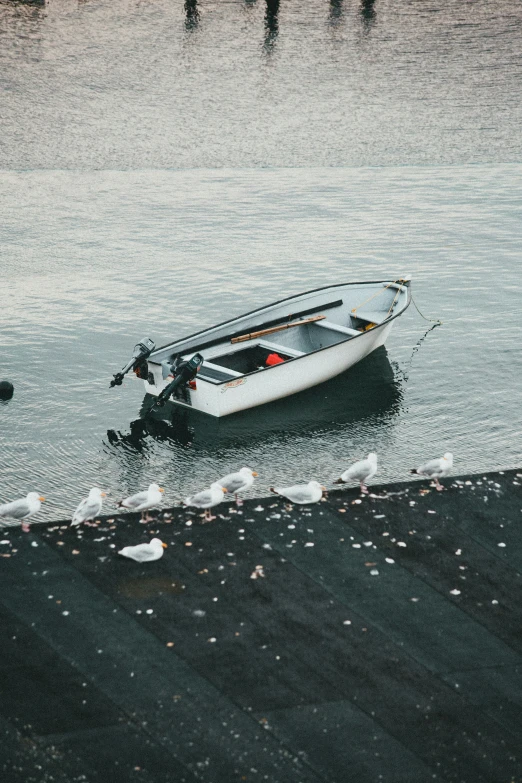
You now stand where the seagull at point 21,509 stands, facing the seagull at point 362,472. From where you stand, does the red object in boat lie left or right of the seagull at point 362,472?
left

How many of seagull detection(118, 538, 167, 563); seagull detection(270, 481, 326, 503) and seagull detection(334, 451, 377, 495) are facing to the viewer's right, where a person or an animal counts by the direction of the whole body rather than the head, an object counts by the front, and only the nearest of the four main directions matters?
3

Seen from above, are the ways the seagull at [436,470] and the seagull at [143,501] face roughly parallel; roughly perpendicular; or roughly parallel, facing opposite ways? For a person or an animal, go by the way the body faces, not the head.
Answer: roughly parallel

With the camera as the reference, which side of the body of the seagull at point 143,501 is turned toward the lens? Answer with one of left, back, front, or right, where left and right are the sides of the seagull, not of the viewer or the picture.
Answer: right

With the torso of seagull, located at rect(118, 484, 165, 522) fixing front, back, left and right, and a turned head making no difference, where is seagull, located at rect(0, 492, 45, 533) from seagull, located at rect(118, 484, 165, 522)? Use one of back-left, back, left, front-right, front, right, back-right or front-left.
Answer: back

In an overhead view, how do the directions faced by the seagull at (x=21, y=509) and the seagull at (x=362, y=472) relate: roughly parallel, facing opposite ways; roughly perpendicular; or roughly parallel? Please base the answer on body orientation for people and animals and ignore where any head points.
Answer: roughly parallel

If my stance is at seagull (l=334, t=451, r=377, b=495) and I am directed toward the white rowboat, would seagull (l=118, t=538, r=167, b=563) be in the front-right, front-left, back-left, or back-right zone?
back-left

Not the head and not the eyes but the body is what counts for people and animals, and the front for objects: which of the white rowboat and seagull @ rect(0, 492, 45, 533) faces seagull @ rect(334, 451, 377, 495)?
seagull @ rect(0, 492, 45, 533)

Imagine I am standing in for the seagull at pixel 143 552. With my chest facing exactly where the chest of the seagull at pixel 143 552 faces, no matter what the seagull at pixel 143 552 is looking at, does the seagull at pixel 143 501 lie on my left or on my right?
on my left

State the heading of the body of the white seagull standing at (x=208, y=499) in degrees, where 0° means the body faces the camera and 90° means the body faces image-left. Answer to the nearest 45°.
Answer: approximately 270°

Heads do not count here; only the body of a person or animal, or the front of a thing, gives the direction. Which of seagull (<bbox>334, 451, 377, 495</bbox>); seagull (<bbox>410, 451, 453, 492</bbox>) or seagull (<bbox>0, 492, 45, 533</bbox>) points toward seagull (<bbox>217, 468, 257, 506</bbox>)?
seagull (<bbox>0, 492, 45, 533</bbox>)

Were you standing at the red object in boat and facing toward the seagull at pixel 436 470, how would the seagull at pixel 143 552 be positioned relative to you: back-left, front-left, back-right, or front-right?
front-right

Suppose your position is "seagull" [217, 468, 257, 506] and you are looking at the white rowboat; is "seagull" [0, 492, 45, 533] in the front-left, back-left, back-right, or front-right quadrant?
back-left

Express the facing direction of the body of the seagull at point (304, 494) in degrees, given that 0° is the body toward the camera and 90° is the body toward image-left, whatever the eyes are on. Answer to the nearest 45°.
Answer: approximately 270°

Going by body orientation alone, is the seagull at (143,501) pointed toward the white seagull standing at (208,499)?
yes

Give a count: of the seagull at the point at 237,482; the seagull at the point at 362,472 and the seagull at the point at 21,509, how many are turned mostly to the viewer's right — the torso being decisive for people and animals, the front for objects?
3

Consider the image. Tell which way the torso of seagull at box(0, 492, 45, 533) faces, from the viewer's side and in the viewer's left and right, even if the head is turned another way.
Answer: facing to the right of the viewer

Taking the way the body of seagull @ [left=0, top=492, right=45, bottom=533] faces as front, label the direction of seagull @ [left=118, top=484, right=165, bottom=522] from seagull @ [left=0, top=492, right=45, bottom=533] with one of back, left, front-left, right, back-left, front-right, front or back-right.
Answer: front

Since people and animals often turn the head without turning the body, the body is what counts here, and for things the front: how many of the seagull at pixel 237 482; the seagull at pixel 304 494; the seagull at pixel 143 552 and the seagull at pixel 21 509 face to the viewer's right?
4

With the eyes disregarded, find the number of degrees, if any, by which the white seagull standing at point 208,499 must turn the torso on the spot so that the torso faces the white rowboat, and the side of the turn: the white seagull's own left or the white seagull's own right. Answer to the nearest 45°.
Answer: approximately 90° to the white seagull's own left

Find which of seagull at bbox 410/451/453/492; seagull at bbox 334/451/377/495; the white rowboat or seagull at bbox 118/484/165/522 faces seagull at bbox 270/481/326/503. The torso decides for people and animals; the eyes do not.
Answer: seagull at bbox 118/484/165/522
